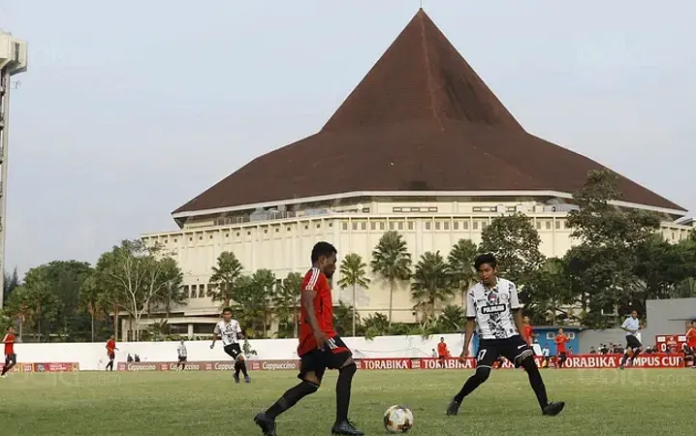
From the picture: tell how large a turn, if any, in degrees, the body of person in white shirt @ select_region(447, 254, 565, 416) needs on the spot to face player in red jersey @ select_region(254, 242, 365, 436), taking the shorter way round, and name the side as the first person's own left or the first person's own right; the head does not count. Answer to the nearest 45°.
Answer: approximately 45° to the first person's own right

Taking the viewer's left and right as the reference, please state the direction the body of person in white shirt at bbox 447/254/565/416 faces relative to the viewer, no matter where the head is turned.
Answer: facing the viewer

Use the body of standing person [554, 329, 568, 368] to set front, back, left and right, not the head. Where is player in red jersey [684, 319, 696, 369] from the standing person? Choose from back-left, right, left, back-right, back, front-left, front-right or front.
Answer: front-left

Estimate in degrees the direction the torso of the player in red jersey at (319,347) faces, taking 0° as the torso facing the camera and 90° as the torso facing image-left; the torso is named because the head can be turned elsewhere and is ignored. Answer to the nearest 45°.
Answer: approximately 270°

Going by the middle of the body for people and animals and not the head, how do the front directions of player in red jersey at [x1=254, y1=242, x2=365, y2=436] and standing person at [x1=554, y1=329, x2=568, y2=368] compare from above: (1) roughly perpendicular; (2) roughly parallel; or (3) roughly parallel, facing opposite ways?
roughly perpendicular

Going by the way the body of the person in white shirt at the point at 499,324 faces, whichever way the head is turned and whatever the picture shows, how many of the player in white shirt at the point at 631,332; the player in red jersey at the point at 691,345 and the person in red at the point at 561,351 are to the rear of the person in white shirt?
3

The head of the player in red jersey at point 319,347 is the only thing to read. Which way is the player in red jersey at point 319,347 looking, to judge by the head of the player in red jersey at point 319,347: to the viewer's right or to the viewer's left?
to the viewer's right

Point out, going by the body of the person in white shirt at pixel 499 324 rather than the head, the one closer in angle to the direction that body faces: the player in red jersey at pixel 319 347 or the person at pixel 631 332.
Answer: the player in red jersey

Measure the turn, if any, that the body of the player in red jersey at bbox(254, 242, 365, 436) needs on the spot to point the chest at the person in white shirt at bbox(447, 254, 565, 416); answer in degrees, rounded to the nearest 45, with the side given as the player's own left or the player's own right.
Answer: approximately 45° to the player's own left

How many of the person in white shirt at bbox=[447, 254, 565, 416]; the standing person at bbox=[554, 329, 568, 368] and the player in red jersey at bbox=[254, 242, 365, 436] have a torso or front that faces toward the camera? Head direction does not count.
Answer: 2

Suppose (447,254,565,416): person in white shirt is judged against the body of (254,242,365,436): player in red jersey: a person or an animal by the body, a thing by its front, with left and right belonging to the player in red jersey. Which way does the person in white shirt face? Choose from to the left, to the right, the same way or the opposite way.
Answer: to the right

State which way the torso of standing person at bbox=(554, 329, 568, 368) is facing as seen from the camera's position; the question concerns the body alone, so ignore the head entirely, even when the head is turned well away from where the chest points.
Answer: toward the camera

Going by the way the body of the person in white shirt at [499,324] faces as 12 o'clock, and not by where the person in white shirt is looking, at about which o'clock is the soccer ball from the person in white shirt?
The soccer ball is roughly at 1 o'clock from the person in white shirt.

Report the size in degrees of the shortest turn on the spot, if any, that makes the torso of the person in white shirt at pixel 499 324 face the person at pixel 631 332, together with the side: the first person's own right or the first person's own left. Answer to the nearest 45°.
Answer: approximately 180°

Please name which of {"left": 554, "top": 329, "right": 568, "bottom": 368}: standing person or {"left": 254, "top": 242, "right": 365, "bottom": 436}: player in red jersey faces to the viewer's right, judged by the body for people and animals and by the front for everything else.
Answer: the player in red jersey

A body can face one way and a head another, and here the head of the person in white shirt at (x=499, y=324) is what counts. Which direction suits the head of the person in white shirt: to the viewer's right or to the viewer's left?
to the viewer's left

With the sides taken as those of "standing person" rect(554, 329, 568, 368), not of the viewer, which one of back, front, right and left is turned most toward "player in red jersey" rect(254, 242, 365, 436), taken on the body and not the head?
front
